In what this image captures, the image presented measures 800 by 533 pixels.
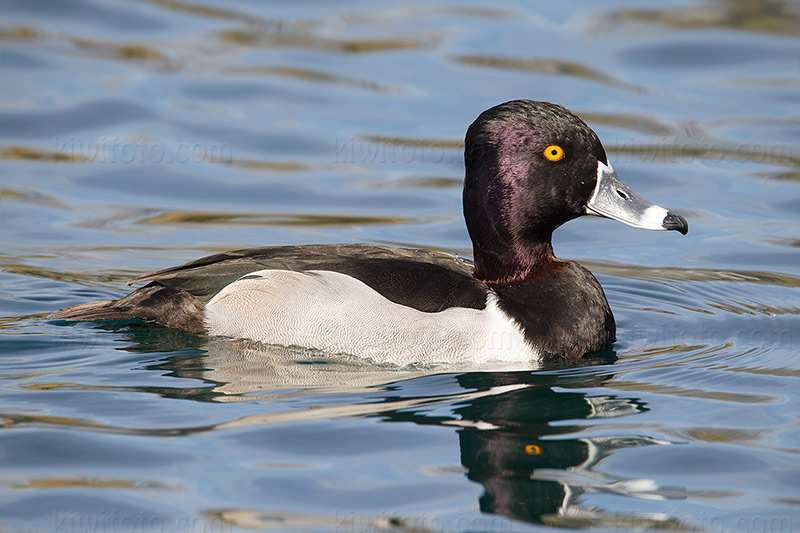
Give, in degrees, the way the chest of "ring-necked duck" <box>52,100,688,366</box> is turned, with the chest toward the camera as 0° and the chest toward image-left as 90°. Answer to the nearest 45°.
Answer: approximately 270°
